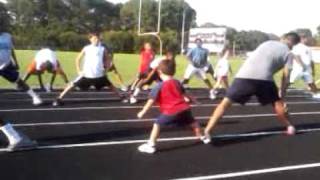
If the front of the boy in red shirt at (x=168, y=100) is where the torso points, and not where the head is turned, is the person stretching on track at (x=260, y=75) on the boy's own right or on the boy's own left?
on the boy's own right

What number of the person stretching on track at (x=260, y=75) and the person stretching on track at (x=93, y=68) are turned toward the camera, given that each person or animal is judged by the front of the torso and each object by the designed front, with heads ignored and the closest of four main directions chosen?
1

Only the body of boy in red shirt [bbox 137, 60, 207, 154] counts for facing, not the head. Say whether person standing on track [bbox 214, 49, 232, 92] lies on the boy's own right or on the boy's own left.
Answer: on the boy's own right

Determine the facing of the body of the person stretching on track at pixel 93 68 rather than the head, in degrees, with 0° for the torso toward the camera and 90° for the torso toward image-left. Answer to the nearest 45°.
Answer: approximately 0°
